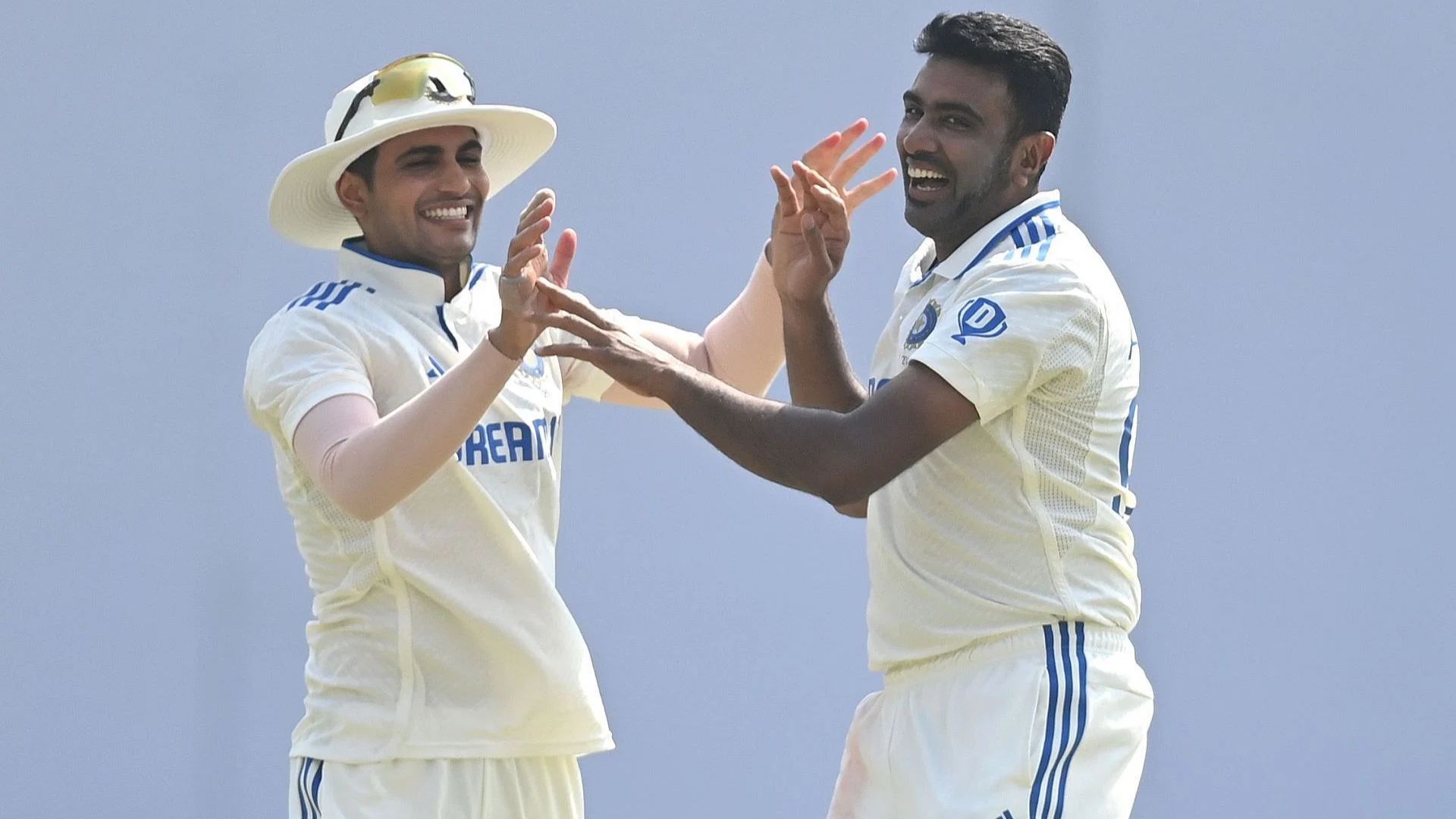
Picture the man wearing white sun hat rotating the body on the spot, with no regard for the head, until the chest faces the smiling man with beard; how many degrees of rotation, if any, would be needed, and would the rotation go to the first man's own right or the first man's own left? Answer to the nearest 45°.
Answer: approximately 45° to the first man's own left

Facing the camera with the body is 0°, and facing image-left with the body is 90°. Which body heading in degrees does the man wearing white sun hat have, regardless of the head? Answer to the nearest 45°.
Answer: approximately 315°

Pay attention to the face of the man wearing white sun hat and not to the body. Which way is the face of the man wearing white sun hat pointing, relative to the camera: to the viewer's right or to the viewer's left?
to the viewer's right
